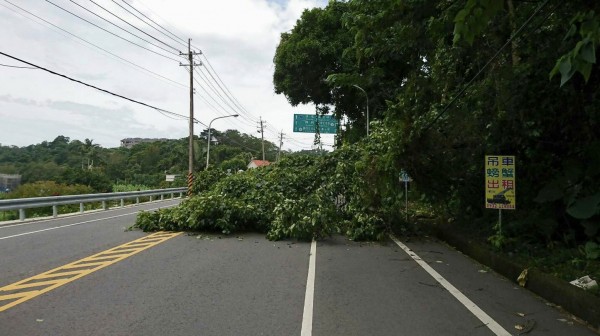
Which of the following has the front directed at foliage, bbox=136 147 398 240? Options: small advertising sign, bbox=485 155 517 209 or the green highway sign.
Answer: the green highway sign

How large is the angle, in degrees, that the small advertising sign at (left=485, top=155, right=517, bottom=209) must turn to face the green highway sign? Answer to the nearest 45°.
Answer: approximately 135° to its right

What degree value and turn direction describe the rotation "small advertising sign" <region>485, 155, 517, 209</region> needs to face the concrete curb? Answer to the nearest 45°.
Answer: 0° — it already faces it

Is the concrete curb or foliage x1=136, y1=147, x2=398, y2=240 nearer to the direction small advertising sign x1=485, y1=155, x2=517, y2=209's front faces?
the concrete curb

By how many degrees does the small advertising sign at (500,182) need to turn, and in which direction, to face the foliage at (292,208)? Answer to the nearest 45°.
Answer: approximately 90° to its right

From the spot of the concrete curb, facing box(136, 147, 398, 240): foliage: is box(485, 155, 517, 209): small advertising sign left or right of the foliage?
right

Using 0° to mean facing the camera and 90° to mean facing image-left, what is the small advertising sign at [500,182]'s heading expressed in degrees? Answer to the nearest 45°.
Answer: approximately 0°

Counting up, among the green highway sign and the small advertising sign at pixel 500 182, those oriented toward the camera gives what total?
2

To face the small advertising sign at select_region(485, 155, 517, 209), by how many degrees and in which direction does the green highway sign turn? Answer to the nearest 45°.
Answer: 0° — it already faces it

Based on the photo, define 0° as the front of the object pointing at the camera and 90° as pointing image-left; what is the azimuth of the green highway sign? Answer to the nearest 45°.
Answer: approximately 0°

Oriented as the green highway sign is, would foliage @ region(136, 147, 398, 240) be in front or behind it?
in front
